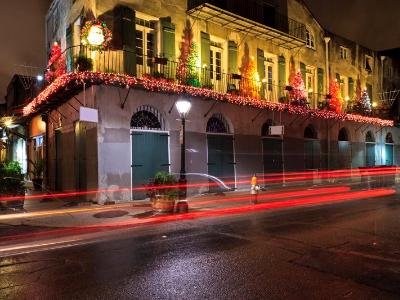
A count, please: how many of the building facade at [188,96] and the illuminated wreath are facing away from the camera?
0

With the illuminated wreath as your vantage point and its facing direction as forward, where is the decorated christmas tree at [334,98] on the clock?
The decorated christmas tree is roughly at 8 o'clock from the illuminated wreath.

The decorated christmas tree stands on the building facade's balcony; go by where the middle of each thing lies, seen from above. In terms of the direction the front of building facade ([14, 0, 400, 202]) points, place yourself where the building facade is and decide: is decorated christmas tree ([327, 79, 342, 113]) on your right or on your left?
on your left

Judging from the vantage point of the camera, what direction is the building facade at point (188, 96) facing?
facing the viewer and to the right of the viewer

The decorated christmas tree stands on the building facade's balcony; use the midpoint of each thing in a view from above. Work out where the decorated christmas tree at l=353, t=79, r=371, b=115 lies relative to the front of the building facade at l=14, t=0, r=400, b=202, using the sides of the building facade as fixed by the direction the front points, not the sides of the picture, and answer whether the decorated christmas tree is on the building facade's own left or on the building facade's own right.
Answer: on the building facade's own left

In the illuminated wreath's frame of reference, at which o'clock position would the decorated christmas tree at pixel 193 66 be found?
The decorated christmas tree is roughly at 8 o'clock from the illuminated wreath.

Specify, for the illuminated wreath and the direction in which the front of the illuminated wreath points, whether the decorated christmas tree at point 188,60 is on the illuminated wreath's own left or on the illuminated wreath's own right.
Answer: on the illuminated wreath's own left

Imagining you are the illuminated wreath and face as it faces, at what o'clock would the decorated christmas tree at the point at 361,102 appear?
The decorated christmas tree is roughly at 8 o'clock from the illuminated wreath.

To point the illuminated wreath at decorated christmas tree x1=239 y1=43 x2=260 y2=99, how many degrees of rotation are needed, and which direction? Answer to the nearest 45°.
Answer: approximately 135° to its left

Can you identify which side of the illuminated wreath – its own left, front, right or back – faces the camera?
front
